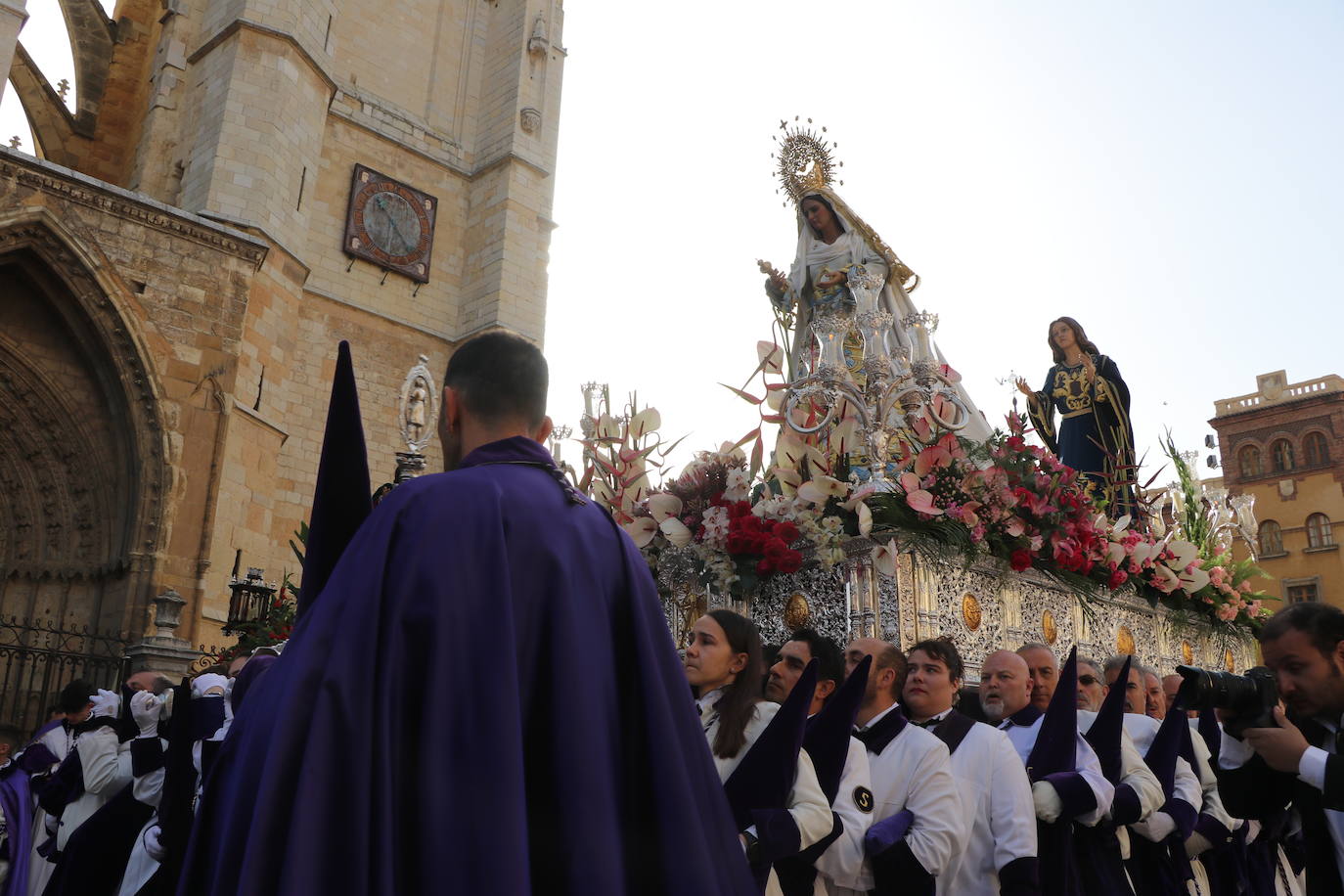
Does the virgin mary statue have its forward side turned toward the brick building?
no

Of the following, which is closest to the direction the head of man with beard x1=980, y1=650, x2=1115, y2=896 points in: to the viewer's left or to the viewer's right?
to the viewer's left

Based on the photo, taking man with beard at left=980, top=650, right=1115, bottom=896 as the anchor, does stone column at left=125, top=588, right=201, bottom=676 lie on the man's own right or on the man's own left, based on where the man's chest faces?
on the man's own right

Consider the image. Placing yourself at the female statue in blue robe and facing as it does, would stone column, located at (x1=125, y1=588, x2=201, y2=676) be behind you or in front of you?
in front

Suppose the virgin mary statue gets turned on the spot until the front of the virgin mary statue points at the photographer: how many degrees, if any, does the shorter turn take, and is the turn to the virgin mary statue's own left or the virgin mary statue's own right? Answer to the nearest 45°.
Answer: approximately 45° to the virgin mary statue's own left

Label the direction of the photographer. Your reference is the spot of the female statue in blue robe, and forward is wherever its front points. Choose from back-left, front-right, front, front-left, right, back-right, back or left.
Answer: front-left

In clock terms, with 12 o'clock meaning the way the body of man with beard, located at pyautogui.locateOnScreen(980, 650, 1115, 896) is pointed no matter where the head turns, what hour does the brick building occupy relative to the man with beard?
The brick building is roughly at 5 o'clock from the man with beard.

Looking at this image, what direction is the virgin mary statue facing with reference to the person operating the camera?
facing the viewer and to the left of the viewer

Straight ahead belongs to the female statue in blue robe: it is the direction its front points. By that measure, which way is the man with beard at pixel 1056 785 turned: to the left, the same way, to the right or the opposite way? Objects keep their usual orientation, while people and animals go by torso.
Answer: the same way

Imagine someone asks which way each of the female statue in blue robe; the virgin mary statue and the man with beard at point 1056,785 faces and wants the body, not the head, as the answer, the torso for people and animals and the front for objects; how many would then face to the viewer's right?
0

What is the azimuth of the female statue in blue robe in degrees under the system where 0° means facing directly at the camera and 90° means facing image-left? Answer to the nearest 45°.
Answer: approximately 45°

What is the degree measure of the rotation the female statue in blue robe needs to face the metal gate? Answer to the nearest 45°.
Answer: approximately 45° to its right

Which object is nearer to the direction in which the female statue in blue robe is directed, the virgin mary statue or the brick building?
the virgin mary statue

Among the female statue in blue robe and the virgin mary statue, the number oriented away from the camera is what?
0
